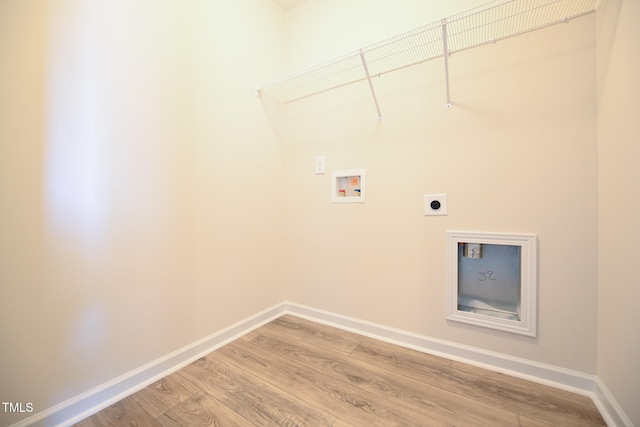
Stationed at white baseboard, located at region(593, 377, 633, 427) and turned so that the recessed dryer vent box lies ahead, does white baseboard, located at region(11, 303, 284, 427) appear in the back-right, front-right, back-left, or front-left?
front-left

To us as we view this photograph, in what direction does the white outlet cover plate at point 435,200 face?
facing the viewer

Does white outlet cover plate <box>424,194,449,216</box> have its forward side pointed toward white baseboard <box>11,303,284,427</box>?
no
